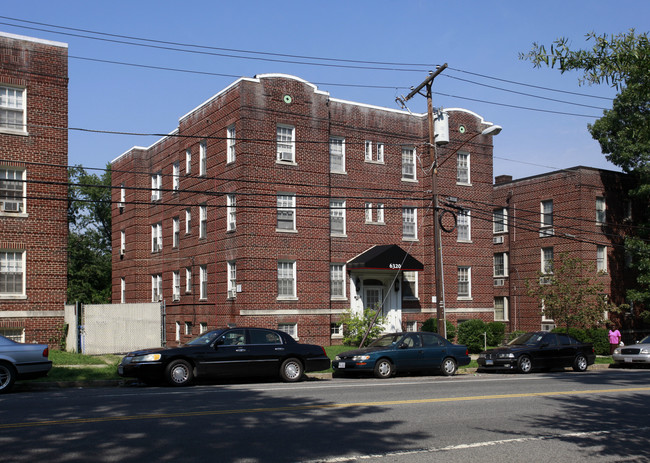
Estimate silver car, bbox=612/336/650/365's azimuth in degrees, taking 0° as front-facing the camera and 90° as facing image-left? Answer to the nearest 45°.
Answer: approximately 45°

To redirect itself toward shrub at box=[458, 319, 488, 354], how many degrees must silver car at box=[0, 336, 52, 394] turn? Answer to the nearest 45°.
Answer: approximately 135° to its right

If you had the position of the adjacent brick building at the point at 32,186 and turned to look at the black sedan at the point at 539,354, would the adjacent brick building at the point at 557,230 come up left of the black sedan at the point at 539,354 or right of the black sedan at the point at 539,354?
left

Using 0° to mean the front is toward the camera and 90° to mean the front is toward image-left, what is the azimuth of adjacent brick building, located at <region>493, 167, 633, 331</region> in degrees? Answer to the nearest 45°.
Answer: approximately 315°

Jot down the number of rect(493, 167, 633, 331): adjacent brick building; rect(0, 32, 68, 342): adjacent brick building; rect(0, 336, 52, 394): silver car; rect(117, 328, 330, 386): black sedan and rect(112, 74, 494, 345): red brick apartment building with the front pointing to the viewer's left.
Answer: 2

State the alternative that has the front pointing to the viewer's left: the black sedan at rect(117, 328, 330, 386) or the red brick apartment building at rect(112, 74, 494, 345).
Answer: the black sedan

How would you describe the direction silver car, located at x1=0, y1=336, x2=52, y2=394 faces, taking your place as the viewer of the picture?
facing to the left of the viewer

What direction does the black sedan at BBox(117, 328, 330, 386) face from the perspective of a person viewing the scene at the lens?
facing to the left of the viewer

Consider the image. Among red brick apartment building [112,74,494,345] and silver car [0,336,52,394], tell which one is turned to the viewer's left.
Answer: the silver car

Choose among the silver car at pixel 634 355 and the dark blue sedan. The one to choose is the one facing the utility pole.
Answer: the silver car

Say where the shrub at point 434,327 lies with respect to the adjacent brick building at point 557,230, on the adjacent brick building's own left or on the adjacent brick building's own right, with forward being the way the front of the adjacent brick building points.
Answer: on the adjacent brick building's own right

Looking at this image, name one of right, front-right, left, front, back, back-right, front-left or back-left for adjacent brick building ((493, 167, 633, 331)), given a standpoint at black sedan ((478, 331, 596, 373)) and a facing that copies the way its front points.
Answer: back-right

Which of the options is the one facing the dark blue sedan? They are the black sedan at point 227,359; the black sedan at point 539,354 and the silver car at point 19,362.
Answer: the black sedan at point 539,354
